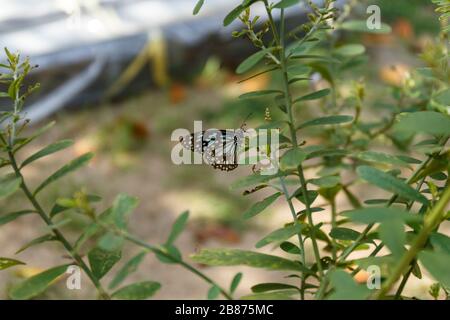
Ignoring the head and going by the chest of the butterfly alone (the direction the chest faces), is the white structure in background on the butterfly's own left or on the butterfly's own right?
on the butterfly's own left

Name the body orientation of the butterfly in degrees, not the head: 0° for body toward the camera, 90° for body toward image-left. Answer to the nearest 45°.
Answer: approximately 270°
